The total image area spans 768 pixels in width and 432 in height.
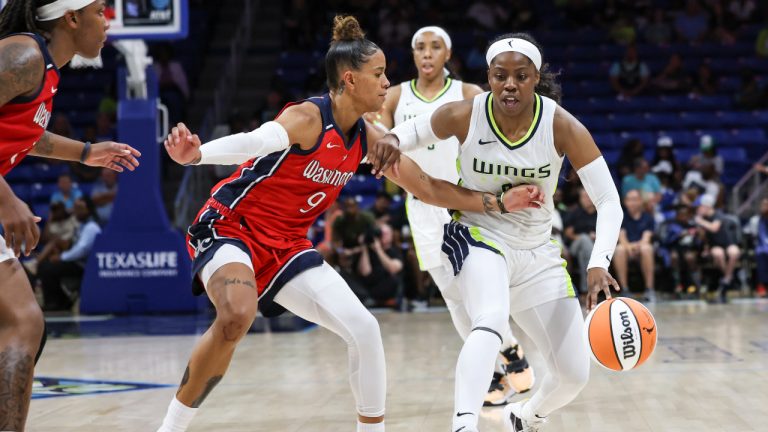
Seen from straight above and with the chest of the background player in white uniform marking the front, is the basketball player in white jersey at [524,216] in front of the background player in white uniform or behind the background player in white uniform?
in front

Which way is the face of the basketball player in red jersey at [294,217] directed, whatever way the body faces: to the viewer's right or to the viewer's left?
to the viewer's right

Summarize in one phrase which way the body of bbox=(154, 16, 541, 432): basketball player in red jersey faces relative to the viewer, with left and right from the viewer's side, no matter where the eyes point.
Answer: facing the viewer and to the right of the viewer

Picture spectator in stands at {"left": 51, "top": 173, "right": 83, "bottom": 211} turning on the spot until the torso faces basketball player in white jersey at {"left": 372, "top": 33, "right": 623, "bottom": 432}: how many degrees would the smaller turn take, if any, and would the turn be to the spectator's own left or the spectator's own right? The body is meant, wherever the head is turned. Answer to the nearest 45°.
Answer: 0° — they already face them

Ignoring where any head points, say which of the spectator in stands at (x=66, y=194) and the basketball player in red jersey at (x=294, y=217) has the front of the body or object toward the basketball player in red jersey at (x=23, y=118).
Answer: the spectator in stands

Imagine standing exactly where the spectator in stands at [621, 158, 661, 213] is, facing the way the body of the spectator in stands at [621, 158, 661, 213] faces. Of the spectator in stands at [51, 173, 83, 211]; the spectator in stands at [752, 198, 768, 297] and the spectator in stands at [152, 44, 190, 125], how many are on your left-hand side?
1

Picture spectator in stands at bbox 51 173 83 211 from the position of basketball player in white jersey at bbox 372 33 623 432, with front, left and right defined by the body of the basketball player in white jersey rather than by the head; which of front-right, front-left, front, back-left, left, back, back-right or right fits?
back-right

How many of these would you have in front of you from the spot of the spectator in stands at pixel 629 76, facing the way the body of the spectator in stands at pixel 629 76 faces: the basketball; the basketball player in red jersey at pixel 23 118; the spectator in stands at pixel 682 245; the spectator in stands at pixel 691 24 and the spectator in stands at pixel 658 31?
3

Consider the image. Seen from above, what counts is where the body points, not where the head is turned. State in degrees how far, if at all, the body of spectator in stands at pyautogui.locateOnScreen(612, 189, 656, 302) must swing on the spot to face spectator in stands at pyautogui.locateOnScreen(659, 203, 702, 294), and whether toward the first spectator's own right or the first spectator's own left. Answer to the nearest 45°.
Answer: approximately 135° to the first spectator's own left

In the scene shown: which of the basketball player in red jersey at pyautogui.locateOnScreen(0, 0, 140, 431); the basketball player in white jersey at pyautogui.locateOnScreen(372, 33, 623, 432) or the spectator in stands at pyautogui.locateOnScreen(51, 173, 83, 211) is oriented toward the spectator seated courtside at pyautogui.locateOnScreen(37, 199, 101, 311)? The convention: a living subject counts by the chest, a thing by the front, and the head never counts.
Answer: the spectator in stands at pyautogui.locateOnScreen(51, 173, 83, 211)

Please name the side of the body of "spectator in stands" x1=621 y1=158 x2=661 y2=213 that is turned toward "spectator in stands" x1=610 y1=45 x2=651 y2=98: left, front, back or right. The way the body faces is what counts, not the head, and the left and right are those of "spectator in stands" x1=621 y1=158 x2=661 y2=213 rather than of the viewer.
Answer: back
